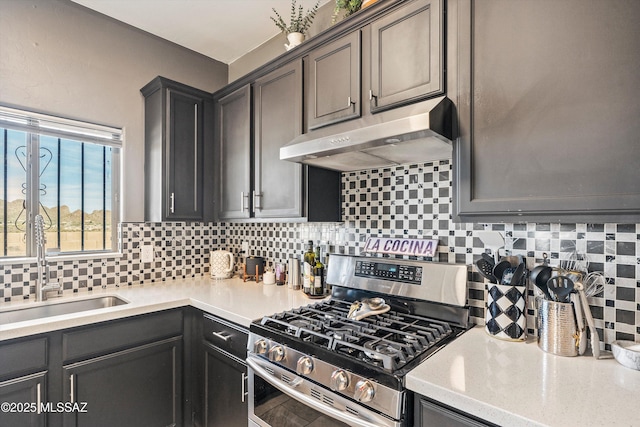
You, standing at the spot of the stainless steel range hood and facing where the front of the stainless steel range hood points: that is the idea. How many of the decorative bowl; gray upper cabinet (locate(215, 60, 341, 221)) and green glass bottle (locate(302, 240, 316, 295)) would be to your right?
2

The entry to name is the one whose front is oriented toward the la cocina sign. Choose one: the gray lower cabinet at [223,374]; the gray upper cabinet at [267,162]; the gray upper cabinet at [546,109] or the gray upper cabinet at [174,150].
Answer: the gray upper cabinet at [174,150]

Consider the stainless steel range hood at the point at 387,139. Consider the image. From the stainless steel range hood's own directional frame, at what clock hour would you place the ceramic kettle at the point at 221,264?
The ceramic kettle is roughly at 3 o'clock from the stainless steel range hood.

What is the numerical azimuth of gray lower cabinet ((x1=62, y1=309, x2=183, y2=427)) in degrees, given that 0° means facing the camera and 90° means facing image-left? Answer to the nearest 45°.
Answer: approximately 315°
